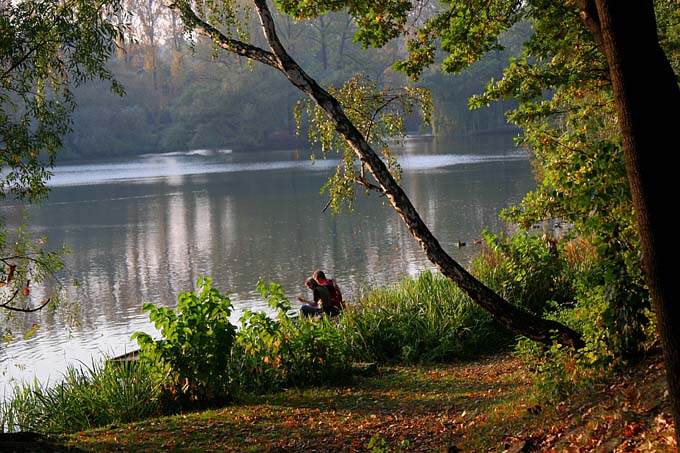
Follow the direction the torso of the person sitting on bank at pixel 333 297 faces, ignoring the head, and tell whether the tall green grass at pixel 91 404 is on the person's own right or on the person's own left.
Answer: on the person's own left

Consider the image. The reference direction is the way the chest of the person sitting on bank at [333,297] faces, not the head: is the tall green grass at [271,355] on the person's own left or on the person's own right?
on the person's own left

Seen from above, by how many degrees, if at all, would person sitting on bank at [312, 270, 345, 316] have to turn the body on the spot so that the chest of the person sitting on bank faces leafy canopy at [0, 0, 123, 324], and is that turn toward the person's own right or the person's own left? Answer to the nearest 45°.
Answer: approximately 45° to the person's own left

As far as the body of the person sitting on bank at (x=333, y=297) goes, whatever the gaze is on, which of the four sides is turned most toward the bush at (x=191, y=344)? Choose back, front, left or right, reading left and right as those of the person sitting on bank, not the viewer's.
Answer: left
